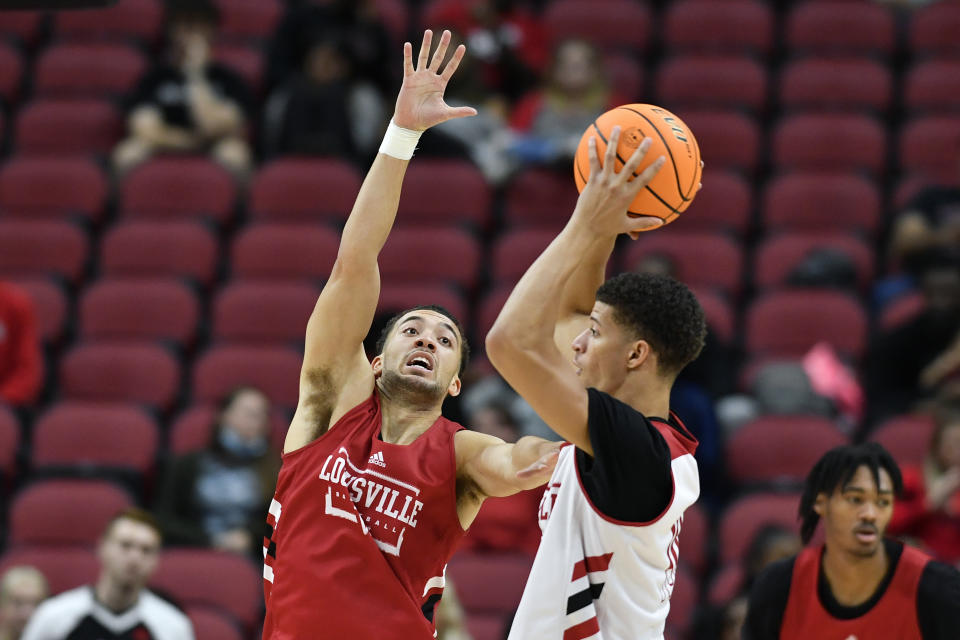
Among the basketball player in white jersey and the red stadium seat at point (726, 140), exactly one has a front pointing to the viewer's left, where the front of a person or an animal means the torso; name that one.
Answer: the basketball player in white jersey

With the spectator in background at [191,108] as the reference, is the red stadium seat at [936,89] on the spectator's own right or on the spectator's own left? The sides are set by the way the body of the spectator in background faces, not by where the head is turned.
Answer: on the spectator's own left

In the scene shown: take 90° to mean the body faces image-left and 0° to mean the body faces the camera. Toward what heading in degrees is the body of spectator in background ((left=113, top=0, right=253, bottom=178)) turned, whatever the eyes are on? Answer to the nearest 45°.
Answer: approximately 0°

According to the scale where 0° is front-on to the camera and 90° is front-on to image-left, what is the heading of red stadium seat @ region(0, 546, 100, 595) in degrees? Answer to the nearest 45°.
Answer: approximately 0°

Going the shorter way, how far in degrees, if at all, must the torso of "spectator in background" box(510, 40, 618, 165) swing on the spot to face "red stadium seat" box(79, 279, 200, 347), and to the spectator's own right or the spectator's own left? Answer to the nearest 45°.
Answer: approximately 90° to the spectator's own right

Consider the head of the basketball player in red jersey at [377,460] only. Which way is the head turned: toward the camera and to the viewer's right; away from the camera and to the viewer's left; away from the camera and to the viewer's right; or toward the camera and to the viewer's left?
toward the camera and to the viewer's right

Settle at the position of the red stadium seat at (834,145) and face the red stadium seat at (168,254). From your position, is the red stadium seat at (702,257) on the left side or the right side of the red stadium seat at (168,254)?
left

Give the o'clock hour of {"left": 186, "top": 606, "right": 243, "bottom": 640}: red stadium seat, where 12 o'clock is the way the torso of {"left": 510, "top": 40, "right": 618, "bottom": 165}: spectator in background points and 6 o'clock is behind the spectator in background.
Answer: The red stadium seat is roughly at 1 o'clock from the spectator in background.
